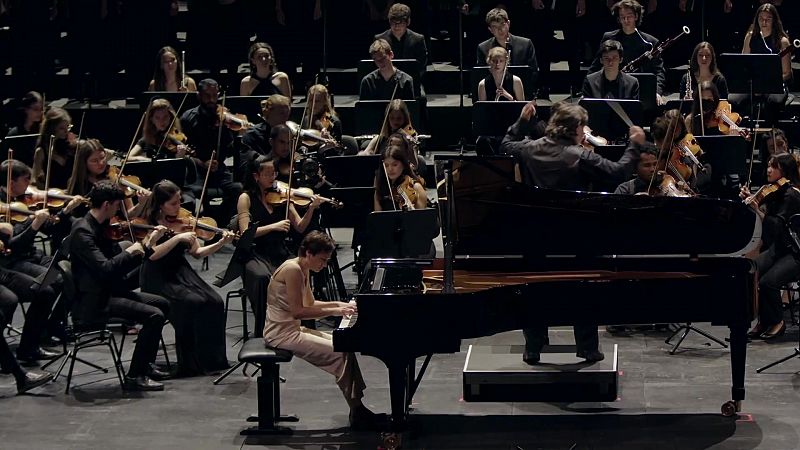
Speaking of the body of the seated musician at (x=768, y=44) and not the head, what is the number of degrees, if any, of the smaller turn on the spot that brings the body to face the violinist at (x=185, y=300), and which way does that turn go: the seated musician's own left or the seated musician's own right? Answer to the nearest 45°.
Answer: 0° — they already face them

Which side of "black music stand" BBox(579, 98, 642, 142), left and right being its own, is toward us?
back

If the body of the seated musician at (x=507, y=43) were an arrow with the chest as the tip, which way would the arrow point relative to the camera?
toward the camera

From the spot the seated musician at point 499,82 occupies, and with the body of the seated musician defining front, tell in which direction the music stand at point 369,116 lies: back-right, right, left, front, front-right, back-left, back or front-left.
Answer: right

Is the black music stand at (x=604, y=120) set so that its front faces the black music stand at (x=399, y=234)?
no

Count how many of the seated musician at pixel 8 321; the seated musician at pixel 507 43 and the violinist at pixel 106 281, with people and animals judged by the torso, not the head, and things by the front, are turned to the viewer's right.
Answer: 2

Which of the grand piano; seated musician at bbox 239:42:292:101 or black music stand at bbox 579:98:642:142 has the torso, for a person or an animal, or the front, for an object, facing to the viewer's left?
the grand piano

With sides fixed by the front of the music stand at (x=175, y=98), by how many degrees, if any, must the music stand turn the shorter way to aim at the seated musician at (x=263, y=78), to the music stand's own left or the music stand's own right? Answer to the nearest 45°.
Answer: approximately 90° to the music stand's own right

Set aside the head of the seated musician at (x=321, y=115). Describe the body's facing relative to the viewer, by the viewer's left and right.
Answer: facing the viewer and to the right of the viewer

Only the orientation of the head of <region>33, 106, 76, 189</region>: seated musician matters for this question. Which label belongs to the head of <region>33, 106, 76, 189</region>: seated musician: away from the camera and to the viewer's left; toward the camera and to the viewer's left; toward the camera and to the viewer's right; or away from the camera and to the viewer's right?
toward the camera and to the viewer's right

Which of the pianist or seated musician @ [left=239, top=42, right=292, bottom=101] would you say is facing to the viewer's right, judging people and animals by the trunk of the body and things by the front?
the pianist

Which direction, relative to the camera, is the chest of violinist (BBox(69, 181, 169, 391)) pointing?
to the viewer's right

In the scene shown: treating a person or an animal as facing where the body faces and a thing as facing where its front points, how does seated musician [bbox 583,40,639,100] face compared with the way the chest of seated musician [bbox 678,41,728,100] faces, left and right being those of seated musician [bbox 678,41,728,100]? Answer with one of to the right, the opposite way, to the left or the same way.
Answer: the same way

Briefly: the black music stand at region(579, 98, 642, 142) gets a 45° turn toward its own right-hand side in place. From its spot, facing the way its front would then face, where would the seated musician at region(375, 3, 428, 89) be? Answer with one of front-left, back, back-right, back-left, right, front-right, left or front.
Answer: left

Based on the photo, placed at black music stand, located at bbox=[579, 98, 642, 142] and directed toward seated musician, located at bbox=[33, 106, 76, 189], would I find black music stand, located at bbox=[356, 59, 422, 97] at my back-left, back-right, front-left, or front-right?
front-right

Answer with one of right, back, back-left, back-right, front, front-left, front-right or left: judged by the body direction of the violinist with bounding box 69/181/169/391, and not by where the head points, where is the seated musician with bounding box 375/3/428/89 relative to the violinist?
front-left

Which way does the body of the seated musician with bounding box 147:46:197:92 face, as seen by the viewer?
toward the camera

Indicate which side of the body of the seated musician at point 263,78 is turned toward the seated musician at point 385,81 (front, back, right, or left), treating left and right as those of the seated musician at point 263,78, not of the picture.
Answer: left

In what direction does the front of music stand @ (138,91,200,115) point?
away from the camera

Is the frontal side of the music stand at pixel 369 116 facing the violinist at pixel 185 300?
no

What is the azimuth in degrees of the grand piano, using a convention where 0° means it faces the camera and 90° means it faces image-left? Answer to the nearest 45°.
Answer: approximately 90°

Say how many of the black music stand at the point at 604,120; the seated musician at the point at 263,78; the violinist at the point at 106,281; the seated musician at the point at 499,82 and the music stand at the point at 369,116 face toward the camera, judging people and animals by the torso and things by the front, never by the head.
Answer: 2

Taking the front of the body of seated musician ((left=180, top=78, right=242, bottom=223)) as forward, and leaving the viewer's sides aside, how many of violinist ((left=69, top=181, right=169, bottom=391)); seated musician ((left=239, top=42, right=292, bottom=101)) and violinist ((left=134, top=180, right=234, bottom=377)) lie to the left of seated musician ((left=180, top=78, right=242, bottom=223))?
1
